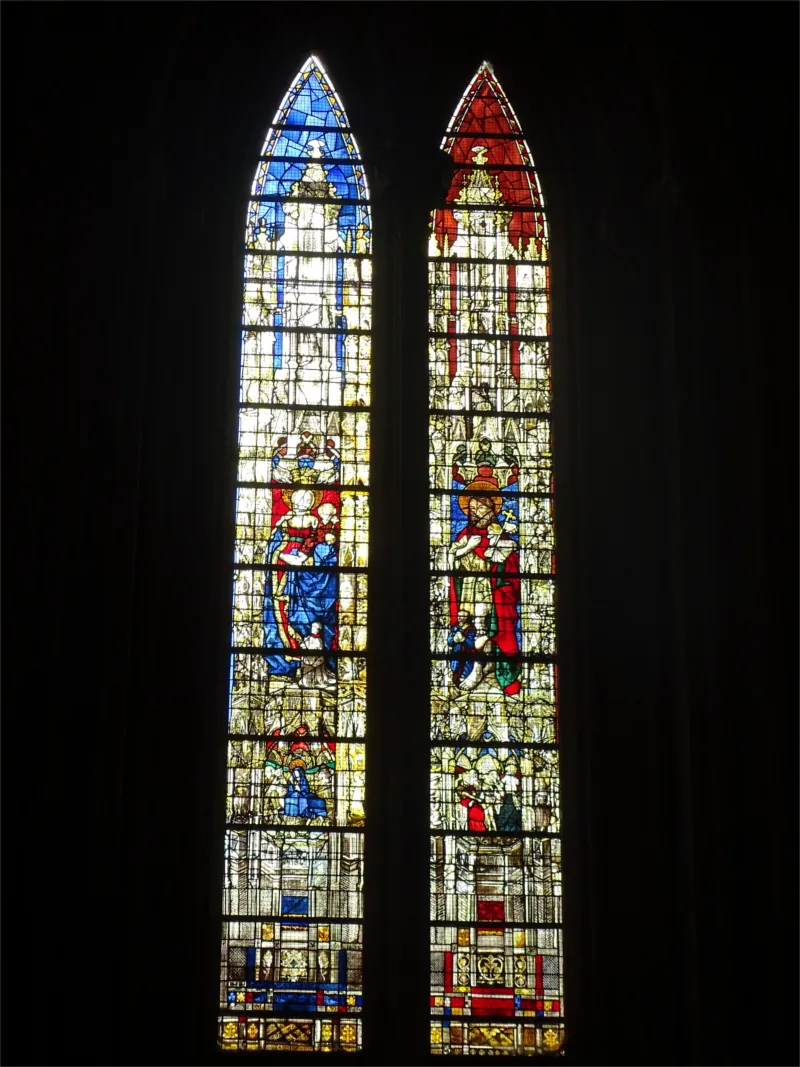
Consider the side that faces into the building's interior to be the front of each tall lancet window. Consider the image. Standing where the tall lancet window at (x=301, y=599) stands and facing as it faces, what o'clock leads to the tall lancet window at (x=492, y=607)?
the tall lancet window at (x=492, y=607) is roughly at 9 o'clock from the tall lancet window at (x=301, y=599).

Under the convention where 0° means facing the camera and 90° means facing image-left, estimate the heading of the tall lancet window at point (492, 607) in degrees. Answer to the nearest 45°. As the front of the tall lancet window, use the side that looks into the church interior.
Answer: approximately 0°

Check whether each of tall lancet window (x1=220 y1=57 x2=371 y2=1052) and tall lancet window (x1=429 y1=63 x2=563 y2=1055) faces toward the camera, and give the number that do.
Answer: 2

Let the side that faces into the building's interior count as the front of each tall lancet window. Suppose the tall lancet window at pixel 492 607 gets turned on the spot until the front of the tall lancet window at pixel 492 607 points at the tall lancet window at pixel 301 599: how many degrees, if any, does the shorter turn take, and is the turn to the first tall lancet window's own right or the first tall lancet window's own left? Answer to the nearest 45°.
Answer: approximately 90° to the first tall lancet window's own right

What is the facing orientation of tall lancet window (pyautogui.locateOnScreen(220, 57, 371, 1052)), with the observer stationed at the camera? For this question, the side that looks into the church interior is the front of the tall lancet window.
facing the viewer

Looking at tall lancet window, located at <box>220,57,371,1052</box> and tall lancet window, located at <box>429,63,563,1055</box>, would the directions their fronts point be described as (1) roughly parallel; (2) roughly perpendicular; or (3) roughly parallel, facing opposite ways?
roughly parallel
